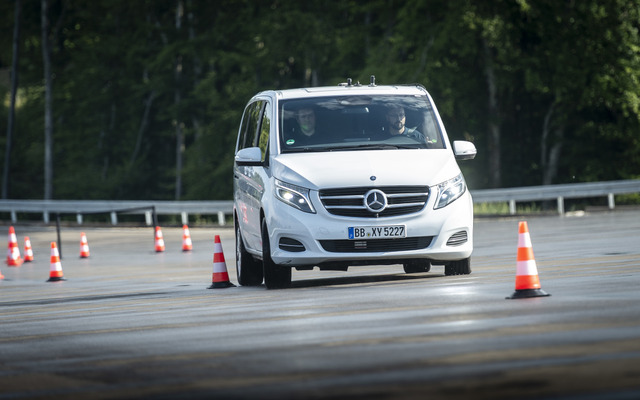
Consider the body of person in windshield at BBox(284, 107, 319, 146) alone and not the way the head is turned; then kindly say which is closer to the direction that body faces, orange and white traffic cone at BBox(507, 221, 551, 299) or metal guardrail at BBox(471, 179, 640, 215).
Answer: the orange and white traffic cone

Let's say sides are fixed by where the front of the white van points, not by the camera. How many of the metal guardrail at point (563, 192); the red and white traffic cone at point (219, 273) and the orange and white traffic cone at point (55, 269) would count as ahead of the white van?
0

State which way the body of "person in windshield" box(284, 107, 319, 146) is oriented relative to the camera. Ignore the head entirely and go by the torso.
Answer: toward the camera

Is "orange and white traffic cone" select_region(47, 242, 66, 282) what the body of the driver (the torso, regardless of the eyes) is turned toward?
no

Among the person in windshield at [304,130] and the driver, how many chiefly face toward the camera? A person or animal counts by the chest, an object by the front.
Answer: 2

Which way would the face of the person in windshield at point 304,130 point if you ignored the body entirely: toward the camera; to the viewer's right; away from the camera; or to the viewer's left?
toward the camera

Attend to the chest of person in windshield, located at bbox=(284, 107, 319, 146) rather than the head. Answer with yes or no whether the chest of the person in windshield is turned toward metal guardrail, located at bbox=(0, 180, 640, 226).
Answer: no

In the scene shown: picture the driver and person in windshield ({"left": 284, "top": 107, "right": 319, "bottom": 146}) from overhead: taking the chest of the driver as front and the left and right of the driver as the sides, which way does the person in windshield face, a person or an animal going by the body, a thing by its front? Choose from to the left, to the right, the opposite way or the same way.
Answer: the same way

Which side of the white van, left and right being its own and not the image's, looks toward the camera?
front

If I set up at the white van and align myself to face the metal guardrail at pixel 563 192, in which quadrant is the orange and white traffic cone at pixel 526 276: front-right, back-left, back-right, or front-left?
back-right

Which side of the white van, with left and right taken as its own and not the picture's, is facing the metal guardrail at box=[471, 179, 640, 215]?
back
